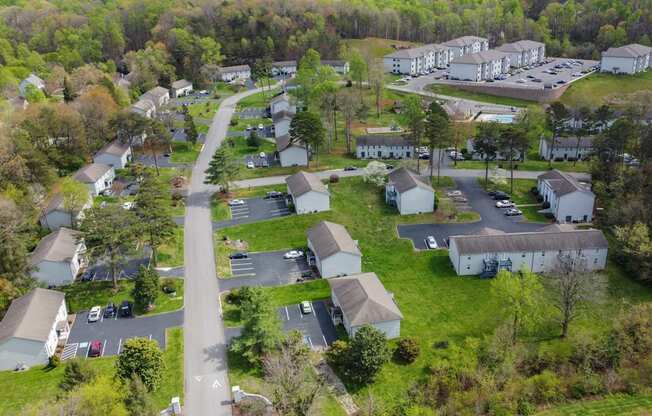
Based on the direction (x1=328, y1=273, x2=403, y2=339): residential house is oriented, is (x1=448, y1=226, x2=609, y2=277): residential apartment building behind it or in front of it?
behind

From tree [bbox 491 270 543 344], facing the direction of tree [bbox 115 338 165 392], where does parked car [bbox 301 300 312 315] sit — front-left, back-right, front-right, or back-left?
front-right

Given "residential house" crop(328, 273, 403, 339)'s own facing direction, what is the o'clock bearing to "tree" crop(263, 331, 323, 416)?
The tree is roughly at 10 o'clock from the residential house.

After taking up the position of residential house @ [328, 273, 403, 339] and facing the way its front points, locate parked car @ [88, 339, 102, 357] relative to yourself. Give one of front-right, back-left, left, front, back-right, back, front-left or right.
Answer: front

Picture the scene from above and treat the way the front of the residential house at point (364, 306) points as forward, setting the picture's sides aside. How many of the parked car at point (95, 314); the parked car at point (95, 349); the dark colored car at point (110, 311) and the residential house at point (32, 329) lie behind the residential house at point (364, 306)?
0

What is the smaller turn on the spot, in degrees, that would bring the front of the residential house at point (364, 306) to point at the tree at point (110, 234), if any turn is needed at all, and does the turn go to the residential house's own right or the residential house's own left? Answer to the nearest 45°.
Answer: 0° — it already faces it

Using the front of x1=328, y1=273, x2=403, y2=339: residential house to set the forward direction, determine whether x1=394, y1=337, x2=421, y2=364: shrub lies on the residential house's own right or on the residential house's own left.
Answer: on the residential house's own left

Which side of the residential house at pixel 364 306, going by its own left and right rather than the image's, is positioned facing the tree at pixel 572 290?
back

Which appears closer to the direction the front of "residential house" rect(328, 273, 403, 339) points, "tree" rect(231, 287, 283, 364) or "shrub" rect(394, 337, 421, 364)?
the tree

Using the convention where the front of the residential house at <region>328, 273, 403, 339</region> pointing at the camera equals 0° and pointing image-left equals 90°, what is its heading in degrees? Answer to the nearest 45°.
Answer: approximately 90°

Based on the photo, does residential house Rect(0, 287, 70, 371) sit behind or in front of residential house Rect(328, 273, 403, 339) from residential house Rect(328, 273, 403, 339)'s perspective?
in front

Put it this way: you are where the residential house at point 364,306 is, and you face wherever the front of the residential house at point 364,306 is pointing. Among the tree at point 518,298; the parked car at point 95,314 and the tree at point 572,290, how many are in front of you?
1

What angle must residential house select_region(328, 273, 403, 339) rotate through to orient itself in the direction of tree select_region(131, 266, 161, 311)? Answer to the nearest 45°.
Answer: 0° — it already faces it

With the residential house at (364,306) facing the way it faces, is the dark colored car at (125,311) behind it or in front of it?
in front

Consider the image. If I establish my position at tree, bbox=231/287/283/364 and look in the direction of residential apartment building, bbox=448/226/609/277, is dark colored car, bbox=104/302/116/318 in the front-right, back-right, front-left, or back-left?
back-left

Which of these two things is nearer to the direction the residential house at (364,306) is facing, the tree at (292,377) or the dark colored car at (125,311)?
the dark colored car

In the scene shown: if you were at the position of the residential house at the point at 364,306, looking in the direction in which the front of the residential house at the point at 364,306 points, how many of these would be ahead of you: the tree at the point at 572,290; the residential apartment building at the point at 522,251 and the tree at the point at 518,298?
0

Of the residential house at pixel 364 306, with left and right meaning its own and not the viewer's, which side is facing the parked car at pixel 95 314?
front
